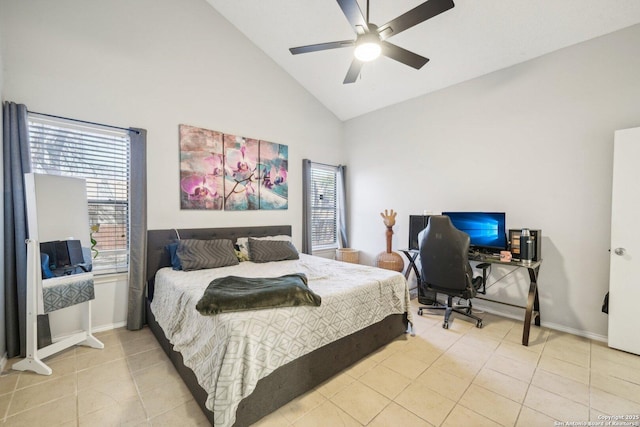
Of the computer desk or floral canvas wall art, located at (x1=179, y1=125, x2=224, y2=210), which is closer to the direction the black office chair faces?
the computer desk

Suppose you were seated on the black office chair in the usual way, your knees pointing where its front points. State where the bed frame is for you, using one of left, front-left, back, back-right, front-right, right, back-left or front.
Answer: back

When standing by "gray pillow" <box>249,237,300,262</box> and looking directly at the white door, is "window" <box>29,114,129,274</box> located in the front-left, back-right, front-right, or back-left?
back-right

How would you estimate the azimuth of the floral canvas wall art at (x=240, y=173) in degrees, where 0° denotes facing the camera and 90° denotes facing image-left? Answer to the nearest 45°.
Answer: approximately 315°

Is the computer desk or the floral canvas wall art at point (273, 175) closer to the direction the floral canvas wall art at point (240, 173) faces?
the computer desk

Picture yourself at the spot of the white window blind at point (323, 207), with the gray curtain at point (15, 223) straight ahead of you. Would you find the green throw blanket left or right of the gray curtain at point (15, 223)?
left

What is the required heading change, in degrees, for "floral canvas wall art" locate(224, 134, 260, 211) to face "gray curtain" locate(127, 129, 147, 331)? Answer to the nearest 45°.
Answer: approximately 90° to its right

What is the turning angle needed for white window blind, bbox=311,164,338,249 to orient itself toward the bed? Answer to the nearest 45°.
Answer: approximately 45° to its right

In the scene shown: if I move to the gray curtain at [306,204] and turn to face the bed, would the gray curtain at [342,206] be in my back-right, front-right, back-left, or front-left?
back-left

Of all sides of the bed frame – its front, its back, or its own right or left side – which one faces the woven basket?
left

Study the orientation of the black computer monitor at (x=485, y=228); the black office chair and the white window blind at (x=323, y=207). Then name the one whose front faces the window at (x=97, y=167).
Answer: the black computer monitor
